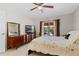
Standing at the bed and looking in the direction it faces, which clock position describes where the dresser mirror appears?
The dresser mirror is roughly at 12 o'clock from the bed.

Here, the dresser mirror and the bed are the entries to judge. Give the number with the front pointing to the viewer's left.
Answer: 1

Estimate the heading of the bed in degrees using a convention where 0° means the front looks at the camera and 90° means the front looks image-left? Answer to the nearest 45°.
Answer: approximately 90°

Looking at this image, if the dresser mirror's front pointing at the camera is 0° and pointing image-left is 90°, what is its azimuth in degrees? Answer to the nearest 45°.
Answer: approximately 315°

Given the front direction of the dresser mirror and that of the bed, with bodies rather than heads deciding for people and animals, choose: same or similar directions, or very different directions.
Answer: very different directions
